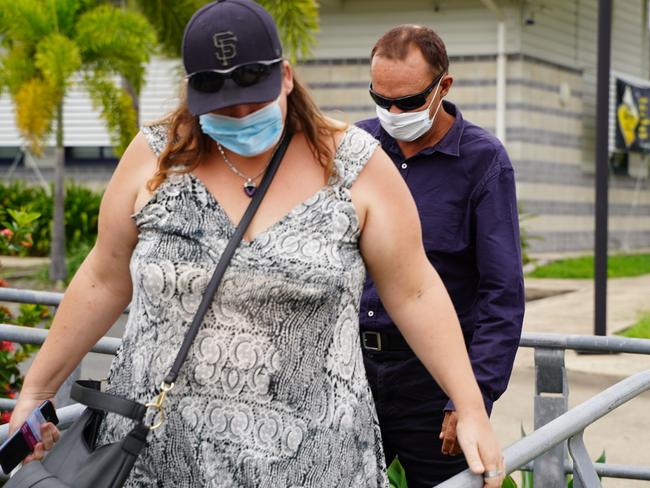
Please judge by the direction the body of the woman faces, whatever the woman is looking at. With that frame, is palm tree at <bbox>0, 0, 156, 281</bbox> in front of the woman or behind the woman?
behind

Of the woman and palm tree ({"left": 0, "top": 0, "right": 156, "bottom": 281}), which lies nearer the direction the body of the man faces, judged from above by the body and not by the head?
the woman

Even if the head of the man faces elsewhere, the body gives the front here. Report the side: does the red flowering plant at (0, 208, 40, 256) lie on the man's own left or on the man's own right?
on the man's own right

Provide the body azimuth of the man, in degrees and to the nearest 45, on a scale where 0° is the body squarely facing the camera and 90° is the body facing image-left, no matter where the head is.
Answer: approximately 45°

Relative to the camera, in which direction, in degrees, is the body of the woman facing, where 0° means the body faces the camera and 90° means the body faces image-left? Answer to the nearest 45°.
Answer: approximately 0°

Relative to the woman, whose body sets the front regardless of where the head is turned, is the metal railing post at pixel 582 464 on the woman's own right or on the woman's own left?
on the woman's own left

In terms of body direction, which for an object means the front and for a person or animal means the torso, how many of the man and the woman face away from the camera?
0

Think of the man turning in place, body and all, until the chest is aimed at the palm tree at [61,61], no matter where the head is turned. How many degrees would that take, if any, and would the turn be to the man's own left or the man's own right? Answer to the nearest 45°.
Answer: approximately 90° to the man's own right

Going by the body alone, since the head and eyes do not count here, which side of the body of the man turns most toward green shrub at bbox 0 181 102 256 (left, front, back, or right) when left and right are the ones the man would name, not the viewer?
right
